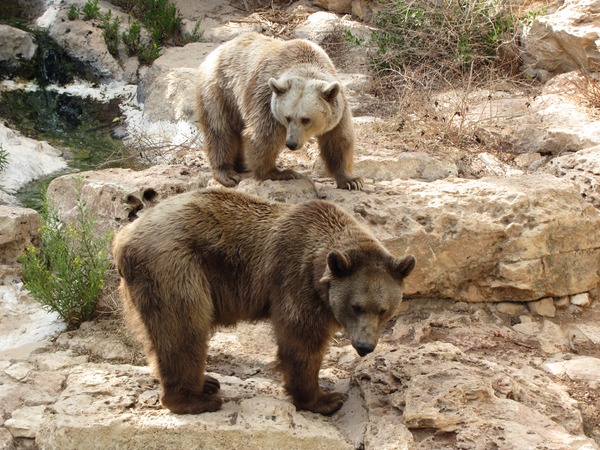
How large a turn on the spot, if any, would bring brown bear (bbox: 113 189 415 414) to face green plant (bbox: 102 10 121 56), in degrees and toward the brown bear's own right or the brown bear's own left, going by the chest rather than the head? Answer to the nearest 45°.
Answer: approximately 90° to the brown bear's own left

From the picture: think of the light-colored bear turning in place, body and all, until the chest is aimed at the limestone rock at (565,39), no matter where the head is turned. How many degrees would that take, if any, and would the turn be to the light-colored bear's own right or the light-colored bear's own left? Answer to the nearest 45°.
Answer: approximately 90° to the light-colored bear's own left

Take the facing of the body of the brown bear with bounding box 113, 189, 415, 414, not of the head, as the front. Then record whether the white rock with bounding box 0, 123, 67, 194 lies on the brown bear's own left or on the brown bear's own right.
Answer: on the brown bear's own left

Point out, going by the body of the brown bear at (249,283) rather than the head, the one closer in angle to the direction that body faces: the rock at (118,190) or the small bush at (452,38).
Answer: the small bush

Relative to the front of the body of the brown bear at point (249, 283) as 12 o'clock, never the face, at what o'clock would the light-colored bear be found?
The light-colored bear is roughly at 9 o'clock from the brown bear.

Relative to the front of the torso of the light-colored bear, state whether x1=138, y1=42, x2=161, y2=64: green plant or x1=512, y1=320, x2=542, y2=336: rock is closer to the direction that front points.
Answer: the rock

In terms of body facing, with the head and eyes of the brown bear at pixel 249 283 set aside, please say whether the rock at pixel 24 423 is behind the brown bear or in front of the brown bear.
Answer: behind

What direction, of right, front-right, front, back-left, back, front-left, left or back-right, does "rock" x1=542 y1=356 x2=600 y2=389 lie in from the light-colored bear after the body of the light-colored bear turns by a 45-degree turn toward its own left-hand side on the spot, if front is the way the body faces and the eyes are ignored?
front-right

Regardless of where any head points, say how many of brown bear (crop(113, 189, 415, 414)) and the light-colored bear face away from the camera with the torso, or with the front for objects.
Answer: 0

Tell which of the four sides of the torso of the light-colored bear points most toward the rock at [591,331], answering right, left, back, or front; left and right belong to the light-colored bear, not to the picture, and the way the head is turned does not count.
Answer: front

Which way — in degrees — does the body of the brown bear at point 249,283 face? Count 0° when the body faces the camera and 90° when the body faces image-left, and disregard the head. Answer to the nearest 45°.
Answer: approximately 270°

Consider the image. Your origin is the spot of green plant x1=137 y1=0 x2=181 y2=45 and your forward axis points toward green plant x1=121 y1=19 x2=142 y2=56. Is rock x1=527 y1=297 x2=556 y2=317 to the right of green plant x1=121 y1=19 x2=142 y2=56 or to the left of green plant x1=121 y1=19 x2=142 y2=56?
left

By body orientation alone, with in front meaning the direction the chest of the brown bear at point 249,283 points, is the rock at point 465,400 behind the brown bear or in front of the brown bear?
in front

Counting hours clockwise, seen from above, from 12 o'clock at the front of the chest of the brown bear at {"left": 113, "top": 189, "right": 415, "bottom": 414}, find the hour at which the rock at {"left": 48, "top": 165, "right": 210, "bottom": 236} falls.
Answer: The rock is roughly at 8 o'clock from the brown bear.

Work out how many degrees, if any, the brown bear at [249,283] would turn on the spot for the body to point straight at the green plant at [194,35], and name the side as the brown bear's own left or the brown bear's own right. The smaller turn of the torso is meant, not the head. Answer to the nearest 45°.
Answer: approximately 90° to the brown bear's own left

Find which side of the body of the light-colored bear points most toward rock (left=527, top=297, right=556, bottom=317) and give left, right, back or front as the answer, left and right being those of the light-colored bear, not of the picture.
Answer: front

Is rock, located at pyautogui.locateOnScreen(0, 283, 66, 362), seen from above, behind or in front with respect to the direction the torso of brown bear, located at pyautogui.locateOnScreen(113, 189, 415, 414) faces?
behind

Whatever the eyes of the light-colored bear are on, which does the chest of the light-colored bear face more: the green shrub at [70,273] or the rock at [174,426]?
the rock
